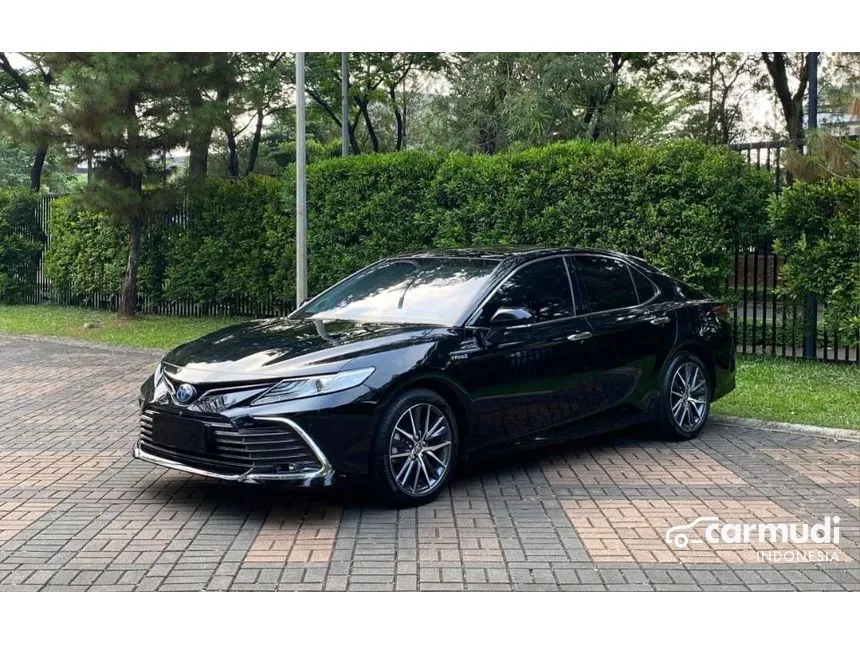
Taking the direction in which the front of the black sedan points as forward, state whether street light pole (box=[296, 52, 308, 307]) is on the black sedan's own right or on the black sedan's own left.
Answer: on the black sedan's own right

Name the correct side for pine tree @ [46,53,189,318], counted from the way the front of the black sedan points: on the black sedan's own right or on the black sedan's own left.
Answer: on the black sedan's own right

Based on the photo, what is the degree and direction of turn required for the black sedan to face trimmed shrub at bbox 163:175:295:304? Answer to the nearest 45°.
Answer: approximately 135° to its right

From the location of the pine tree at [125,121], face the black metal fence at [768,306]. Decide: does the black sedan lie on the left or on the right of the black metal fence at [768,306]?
right

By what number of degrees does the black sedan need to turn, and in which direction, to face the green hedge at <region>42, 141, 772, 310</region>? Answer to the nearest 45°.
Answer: approximately 135° to its right

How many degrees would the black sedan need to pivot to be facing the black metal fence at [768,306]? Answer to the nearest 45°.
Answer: approximately 180°

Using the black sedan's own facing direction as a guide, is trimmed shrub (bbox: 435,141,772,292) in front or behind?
behind

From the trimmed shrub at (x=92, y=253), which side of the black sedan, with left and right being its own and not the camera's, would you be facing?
right

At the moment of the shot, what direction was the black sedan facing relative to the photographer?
facing the viewer and to the left of the viewer
